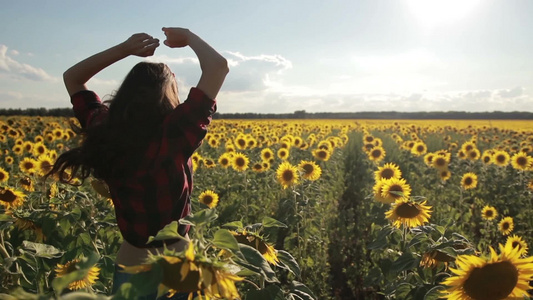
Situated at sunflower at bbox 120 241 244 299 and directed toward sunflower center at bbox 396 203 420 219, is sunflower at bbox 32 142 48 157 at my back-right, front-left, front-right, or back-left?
front-left

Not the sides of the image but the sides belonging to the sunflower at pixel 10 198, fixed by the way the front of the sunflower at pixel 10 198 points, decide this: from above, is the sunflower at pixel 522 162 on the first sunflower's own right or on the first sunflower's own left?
on the first sunflower's own left

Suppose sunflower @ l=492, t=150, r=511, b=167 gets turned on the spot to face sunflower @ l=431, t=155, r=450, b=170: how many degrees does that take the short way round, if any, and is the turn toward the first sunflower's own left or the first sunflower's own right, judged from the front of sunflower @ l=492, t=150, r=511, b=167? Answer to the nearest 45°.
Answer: approximately 45° to the first sunflower's own right

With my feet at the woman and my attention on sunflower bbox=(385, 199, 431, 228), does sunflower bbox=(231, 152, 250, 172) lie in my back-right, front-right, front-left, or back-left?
front-left

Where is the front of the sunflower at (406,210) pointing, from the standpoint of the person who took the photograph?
facing the viewer

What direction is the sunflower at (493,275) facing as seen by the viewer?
toward the camera

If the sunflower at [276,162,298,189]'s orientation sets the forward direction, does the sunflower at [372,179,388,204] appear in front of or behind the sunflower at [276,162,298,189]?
in front

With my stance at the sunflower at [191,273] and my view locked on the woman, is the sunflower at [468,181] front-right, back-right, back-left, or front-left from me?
front-right

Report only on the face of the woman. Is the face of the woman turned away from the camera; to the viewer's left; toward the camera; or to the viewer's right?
away from the camera

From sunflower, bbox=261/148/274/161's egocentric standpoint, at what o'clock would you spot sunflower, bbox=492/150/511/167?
sunflower, bbox=492/150/511/167 is roughly at 9 o'clock from sunflower, bbox=261/148/274/161.

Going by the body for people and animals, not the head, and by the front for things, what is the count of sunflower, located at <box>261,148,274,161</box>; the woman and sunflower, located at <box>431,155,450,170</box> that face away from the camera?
1

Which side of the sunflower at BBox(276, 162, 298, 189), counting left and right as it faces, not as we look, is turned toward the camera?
front

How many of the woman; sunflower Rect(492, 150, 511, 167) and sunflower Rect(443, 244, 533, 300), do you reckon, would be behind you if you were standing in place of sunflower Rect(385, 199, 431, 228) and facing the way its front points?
1

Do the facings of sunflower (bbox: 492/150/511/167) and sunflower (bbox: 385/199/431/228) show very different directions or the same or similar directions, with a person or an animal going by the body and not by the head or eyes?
same or similar directions

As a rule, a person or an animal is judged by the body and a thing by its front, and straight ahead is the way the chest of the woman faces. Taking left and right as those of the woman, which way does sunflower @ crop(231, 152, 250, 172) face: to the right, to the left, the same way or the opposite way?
the opposite way

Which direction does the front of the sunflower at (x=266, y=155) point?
toward the camera

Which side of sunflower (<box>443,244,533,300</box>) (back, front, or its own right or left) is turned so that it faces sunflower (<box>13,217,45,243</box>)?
right

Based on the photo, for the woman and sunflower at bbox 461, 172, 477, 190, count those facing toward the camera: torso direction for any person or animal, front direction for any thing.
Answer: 1

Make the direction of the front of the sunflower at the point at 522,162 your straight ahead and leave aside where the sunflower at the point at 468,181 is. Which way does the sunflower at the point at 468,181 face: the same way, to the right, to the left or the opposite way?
the same way

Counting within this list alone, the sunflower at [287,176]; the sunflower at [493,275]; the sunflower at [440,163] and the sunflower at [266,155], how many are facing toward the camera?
4
